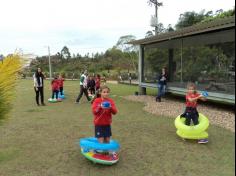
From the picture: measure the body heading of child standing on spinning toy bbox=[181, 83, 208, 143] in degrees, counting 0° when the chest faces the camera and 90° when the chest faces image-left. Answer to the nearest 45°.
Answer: approximately 315°

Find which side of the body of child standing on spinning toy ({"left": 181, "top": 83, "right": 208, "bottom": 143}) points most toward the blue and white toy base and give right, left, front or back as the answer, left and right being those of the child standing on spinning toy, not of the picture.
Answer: right

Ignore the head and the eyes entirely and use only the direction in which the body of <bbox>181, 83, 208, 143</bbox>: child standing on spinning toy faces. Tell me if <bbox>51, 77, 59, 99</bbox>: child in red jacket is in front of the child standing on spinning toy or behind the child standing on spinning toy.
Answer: behind

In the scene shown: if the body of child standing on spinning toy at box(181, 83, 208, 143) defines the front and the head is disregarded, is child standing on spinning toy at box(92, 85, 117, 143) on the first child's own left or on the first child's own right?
on the first child's own right

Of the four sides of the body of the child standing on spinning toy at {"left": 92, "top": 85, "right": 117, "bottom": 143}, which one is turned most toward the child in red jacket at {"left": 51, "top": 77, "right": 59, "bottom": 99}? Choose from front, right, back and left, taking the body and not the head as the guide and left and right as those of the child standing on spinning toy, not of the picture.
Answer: back

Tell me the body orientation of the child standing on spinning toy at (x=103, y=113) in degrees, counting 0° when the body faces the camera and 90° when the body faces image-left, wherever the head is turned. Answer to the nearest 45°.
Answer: approximately 0°
